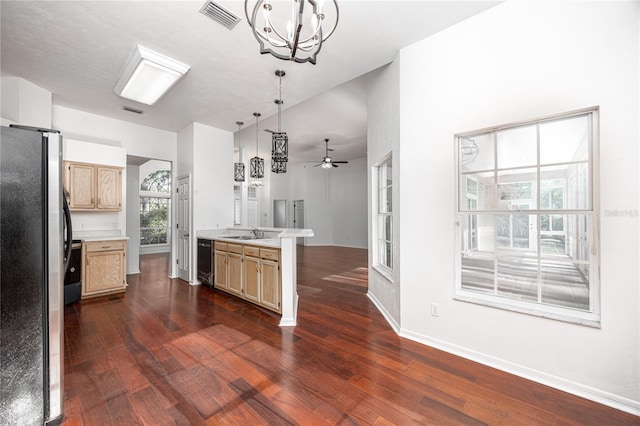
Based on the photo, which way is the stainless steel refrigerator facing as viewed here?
to the viewer's right

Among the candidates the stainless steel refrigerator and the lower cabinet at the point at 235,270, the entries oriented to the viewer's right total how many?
1

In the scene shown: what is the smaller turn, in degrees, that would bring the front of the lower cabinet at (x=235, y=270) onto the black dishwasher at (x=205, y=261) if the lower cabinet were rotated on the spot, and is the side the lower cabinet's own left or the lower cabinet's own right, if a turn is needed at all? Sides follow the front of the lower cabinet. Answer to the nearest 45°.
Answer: approximately 90° to the lower cabinet's own right

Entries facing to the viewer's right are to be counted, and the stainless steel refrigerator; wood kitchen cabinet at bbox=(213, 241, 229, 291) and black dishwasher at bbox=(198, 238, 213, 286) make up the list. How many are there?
1

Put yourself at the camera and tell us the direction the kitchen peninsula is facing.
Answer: facing the viewer and to the left of the viewer

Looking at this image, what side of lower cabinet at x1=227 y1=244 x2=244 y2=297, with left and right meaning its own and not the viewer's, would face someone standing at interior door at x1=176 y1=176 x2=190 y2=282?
right

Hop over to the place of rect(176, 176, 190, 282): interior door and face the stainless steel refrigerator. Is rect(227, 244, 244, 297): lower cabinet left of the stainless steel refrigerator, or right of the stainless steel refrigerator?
left
